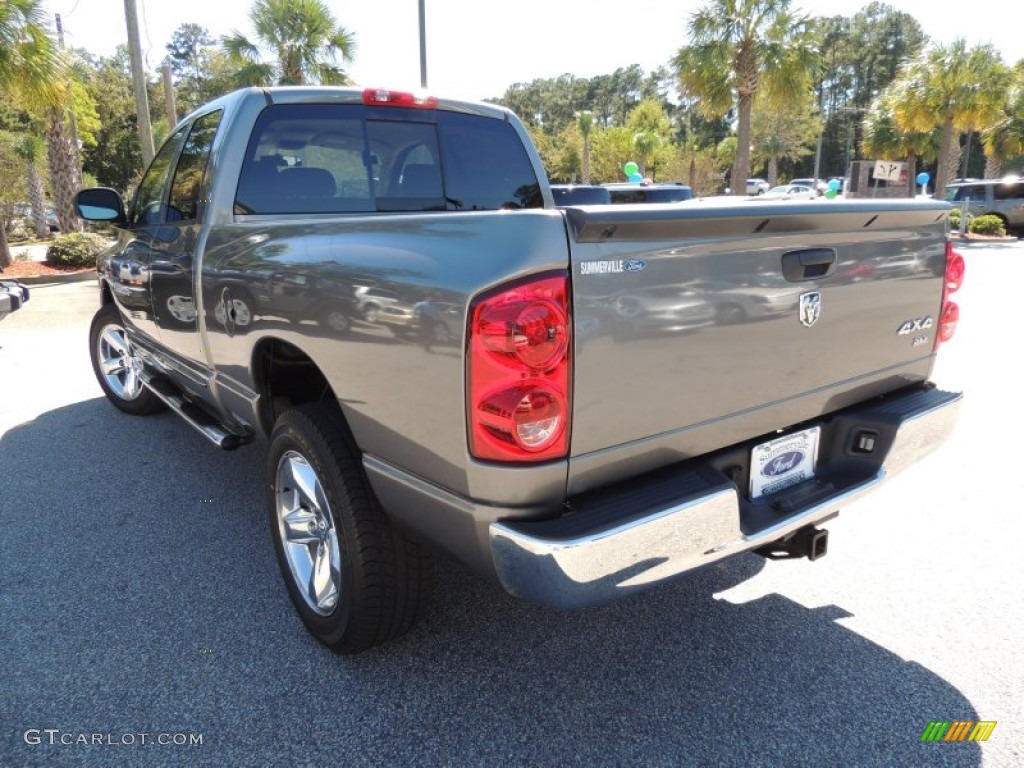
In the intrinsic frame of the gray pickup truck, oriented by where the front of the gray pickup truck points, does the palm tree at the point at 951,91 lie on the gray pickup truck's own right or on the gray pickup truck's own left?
on the gray pickup truck's own right

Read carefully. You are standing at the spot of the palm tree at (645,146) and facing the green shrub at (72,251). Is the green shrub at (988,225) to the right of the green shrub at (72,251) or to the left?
left

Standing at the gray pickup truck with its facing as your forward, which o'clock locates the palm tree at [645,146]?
The palm tree is roughly at 2 o'clock from the gray pickup truck.

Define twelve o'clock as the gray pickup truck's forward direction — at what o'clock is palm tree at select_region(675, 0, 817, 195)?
The palm tree is roughly at 2 o'clock from the gray pickup truck.

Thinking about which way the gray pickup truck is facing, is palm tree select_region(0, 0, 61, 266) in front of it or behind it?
in front

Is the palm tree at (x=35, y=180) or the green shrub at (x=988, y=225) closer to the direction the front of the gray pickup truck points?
the palm tree

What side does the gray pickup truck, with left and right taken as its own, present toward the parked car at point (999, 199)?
right

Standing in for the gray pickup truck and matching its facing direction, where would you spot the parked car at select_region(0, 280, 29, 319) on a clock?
The parked car is roughly at 12 o'clock from the gray pickup truck.

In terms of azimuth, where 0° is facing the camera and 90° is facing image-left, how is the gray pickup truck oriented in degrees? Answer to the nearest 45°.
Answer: approximately 135°

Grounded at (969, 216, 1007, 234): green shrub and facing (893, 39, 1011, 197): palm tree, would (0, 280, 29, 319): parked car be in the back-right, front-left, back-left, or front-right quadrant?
back-left

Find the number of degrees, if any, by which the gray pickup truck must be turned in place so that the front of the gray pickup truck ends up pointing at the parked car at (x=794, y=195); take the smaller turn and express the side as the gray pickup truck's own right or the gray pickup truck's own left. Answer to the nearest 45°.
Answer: approximately 90° to the gray pickup truck's own right

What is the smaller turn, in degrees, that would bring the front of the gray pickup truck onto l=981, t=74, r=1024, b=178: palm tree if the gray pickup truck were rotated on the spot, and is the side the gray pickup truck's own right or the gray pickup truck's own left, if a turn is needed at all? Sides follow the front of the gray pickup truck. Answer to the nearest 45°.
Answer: approximately 90° to the gray pickup truck's own right

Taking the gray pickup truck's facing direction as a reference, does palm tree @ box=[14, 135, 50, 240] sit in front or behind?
in front
